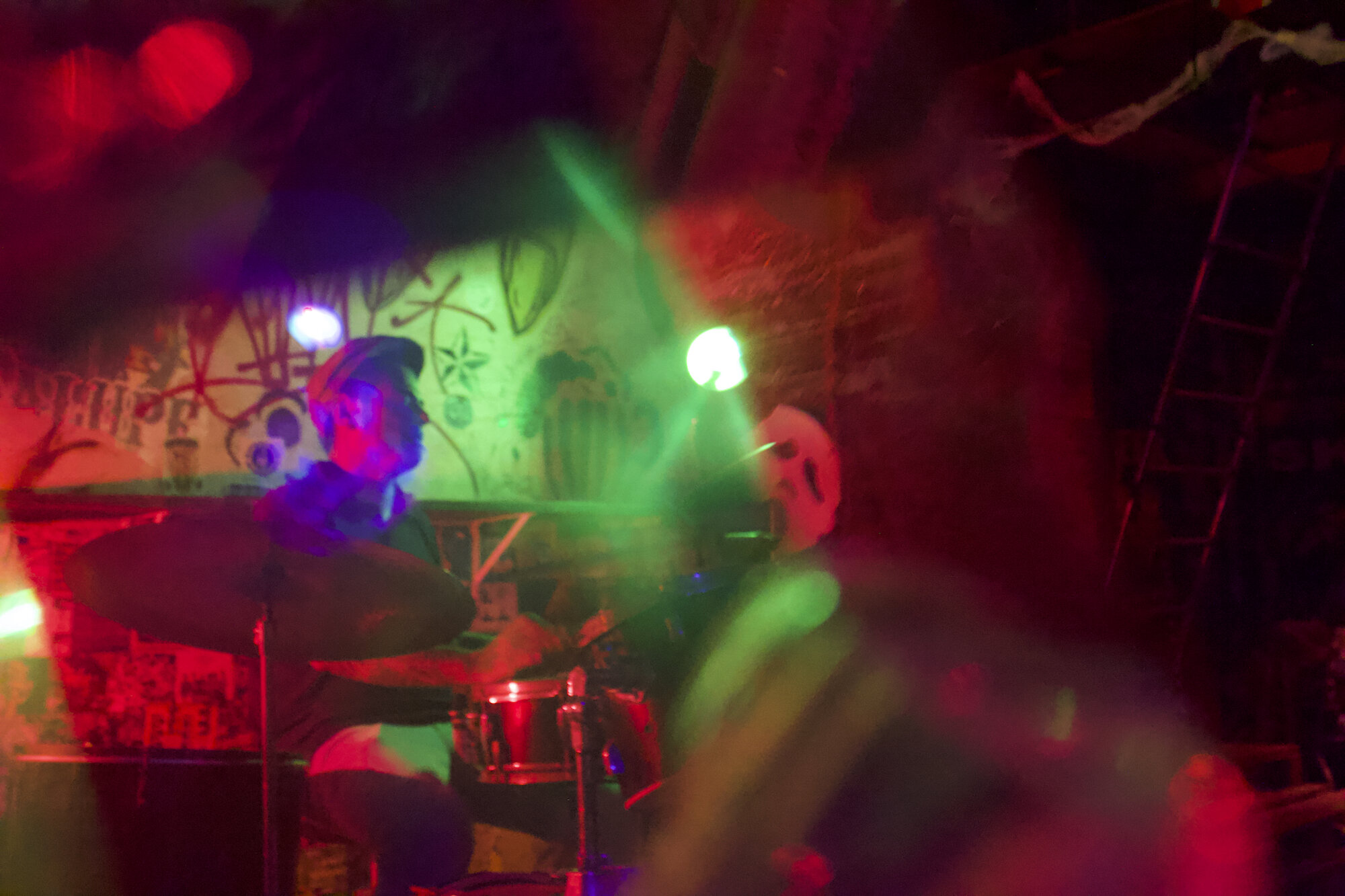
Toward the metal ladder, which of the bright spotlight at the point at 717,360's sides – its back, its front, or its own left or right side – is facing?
left

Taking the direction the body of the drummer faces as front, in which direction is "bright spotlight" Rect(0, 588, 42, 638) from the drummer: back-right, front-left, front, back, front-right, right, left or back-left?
back

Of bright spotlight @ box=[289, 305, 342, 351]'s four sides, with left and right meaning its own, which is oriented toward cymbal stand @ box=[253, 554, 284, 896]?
front

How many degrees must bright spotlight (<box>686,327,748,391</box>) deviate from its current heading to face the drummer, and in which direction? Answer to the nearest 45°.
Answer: approximately 45° to its right

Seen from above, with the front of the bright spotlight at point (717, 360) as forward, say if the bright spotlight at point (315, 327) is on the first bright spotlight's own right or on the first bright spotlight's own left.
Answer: on the first bright spotlight's own right

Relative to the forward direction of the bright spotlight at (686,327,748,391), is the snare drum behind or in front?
in front

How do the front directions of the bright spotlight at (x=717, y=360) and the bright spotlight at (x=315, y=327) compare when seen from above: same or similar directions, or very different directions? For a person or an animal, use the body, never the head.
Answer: same or similar directions

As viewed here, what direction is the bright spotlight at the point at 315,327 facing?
toward the camera

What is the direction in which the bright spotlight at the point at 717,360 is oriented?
toward the camera

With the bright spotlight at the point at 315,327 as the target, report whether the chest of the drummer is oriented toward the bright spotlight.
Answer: no

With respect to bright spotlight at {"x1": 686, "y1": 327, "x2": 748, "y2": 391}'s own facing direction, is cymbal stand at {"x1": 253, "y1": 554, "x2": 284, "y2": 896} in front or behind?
in front

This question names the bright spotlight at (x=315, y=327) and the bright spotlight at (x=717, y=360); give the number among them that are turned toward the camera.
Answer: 2

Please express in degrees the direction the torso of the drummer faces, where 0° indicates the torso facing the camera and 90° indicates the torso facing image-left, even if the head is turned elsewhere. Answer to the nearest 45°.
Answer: approximately 315°

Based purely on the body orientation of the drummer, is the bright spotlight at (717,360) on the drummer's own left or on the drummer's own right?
on the drummer's own left
